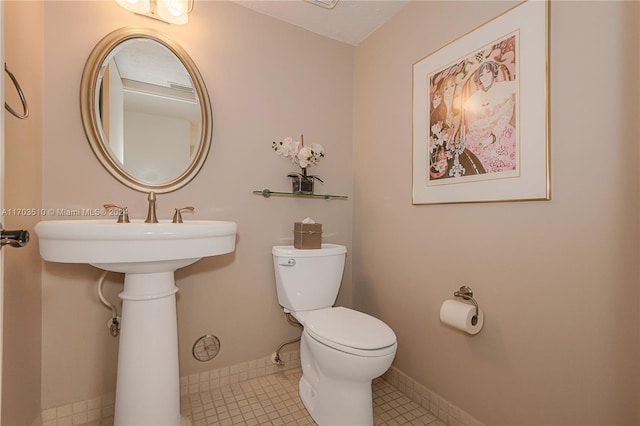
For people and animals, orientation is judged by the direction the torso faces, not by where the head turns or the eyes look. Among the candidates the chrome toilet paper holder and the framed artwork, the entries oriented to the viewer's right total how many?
0

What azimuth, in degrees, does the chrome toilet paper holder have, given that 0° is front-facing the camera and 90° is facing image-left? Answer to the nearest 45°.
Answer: approximately 45°

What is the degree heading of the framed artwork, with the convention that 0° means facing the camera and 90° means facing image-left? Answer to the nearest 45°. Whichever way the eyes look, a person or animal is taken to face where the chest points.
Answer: approximately 45°

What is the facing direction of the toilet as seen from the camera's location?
facing the viewer and to the right of the viewer

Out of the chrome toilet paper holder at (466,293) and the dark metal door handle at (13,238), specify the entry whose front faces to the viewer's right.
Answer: the dark metal door handle

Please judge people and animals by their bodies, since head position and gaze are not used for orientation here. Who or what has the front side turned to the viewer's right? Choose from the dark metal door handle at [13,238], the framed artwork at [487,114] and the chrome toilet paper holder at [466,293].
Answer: the dark metal door handle

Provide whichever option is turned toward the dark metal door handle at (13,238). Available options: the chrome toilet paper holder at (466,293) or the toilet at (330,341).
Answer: the chrome toilet paper holder

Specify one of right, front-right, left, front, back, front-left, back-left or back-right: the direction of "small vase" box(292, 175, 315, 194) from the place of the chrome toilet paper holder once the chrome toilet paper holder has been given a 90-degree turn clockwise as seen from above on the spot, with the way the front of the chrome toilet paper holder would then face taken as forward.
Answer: front-left

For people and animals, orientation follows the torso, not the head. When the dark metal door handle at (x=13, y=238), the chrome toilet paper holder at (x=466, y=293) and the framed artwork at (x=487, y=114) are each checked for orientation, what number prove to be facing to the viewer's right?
1

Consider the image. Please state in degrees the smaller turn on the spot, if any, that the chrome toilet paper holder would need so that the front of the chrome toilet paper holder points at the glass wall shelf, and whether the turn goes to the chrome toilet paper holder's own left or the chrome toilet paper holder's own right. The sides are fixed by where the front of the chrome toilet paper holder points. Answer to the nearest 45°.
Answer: approximately 45° to the chrome toilet paper holder's own right

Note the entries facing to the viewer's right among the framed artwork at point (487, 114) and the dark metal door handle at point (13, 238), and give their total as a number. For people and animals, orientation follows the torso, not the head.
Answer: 1
